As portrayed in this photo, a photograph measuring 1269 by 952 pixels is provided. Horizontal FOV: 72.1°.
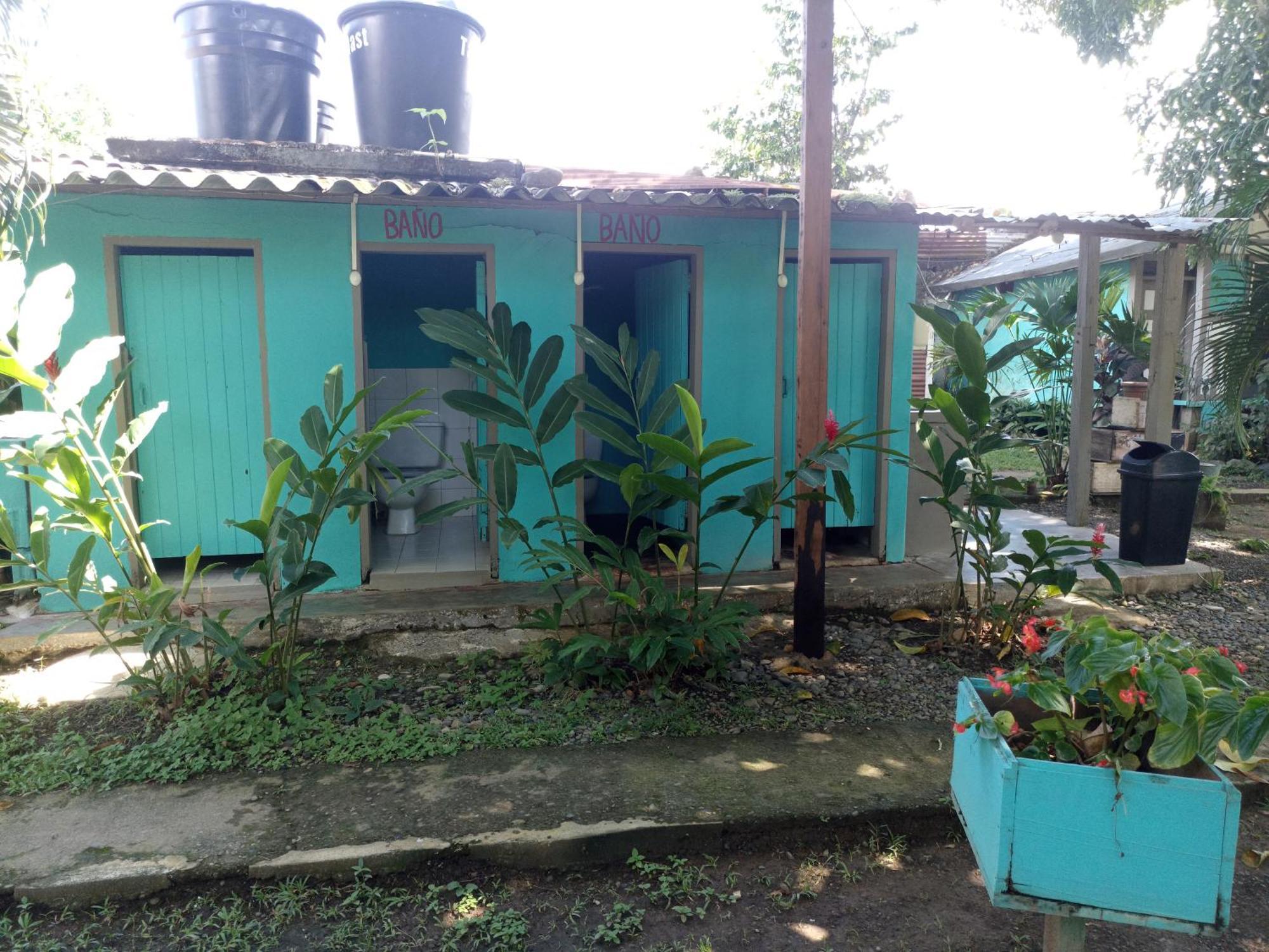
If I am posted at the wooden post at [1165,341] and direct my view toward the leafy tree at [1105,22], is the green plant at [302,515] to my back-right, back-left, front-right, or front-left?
back-left

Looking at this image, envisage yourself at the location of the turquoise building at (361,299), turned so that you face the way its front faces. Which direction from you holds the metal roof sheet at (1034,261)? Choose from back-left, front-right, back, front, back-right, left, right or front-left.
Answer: back-left

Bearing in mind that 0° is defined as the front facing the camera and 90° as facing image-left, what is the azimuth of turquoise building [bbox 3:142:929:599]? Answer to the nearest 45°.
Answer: approximately 0°

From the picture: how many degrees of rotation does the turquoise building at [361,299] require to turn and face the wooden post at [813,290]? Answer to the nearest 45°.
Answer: approximately 45° to its left

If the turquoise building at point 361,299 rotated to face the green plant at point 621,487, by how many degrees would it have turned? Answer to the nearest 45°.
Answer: approximately 45° to its left

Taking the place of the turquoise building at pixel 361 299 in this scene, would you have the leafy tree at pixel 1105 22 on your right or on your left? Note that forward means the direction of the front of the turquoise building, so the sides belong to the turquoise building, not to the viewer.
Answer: on your left

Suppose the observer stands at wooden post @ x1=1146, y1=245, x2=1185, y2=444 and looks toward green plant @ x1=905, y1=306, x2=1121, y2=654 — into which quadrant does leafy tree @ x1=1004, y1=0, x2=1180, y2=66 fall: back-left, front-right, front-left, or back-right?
back-right

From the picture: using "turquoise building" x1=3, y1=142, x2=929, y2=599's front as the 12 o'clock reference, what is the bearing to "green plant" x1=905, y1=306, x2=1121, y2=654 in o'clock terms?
The green plant is roughly at 10 o'clock from the turquoise building.

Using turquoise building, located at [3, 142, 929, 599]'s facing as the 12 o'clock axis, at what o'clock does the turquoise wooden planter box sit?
The turquoise wooden planter box is roughly at 11 o'clock from the turquoise building.

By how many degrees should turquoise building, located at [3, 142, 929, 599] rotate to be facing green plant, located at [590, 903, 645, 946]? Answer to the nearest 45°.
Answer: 0° — it already faces it

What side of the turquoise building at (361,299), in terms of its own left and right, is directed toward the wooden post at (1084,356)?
left

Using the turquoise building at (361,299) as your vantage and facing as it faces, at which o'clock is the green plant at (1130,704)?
The green plant is roughly at 11 o'clock from the turquoise building.

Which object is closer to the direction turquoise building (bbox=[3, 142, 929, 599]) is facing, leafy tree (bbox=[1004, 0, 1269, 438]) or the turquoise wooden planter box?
the turquoise wooden planter box

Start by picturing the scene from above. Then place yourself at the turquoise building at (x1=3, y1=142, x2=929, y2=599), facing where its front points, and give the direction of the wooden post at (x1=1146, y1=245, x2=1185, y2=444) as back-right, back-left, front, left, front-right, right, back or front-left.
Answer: left

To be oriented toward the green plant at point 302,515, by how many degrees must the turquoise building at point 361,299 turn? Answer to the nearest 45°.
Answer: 0° — it already faces it
